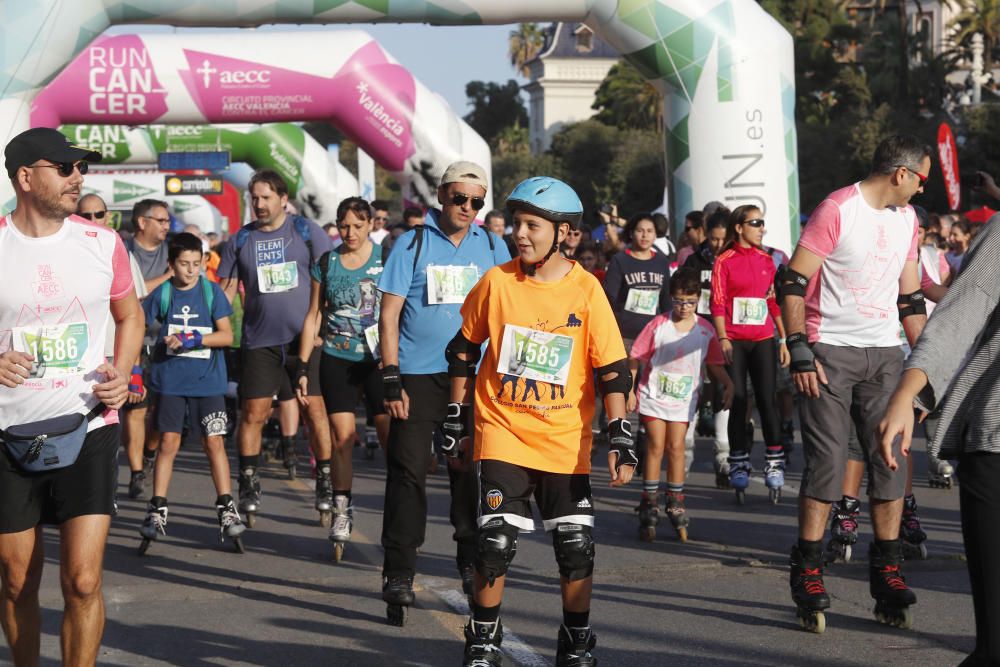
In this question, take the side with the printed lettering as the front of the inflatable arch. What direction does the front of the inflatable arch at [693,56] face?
toward the camera

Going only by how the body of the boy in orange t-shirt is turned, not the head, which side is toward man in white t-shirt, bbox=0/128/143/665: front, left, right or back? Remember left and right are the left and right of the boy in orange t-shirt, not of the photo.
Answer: right

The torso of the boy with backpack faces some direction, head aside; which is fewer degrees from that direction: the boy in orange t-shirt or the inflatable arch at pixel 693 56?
the boy in orange t-shirt

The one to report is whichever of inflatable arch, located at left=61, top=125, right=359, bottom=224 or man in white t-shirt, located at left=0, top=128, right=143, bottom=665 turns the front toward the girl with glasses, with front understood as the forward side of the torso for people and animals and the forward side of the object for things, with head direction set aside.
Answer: the inflatable arch

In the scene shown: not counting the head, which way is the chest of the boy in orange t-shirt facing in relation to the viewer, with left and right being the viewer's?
facing the viewer

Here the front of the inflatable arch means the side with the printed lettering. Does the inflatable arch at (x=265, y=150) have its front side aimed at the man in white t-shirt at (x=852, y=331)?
yes

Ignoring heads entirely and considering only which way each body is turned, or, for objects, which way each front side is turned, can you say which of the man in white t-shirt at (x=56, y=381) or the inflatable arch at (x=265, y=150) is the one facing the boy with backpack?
the inflatable arch
